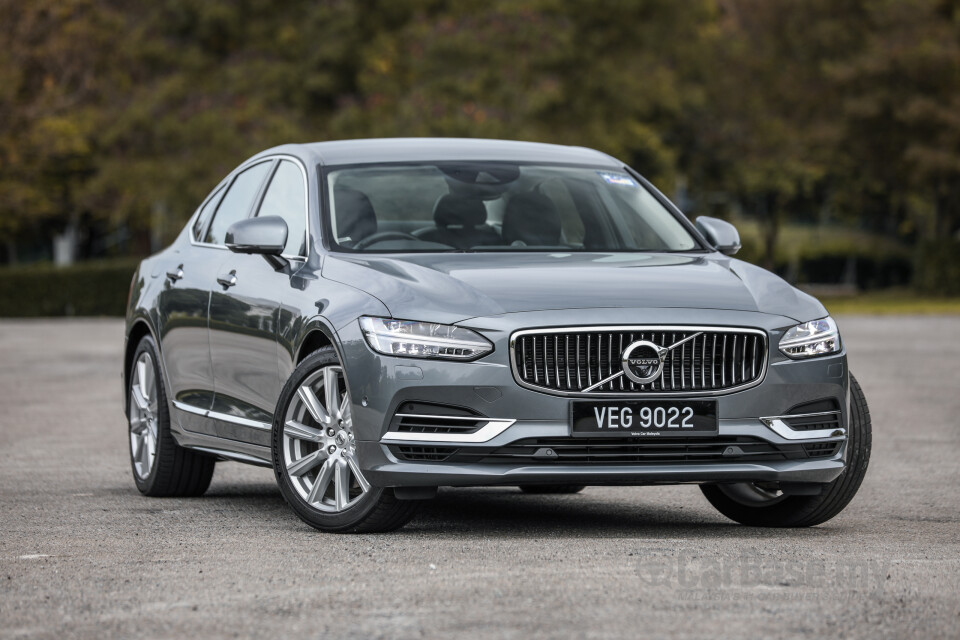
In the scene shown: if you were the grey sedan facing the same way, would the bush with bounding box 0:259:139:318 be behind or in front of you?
behind

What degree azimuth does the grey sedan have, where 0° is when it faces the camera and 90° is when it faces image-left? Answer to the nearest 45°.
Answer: approximately 315°
